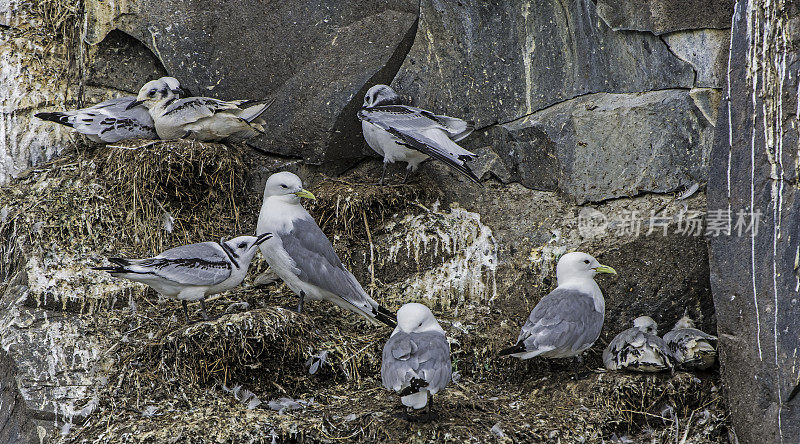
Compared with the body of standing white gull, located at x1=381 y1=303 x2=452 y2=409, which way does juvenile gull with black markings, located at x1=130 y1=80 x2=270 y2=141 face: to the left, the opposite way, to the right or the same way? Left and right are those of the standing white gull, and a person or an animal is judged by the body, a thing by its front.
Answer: to the left

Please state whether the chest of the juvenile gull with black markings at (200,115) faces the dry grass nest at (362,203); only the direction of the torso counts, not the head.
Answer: no

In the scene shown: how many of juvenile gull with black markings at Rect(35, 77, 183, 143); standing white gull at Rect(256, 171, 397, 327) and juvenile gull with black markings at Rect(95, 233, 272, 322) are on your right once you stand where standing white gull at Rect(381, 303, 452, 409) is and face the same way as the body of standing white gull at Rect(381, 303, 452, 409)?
0

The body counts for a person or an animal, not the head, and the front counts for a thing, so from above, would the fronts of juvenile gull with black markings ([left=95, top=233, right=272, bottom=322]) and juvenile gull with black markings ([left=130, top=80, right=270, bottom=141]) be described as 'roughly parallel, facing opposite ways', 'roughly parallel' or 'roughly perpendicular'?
roughly parallel, facing opposite ways

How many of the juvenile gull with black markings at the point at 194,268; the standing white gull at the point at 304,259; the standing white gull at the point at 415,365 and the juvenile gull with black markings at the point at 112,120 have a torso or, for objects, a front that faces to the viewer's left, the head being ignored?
1

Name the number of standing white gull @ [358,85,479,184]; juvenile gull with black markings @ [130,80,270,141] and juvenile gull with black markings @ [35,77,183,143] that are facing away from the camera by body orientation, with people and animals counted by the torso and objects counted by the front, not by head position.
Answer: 0

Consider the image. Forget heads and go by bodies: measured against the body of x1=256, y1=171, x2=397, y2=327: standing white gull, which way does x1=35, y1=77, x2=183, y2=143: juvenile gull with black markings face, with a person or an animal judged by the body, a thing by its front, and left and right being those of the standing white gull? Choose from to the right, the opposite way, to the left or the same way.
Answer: the opposite way

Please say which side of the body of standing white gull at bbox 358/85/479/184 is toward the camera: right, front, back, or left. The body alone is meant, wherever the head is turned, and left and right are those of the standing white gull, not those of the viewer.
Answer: left

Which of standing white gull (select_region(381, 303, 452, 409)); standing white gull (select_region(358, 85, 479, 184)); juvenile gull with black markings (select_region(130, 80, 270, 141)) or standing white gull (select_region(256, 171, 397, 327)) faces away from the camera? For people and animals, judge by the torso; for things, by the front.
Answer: standing white gull (select_region(381, 303, 452, 409))

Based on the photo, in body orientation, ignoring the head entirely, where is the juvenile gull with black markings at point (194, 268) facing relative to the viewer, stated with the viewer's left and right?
facing to the right of the viewer

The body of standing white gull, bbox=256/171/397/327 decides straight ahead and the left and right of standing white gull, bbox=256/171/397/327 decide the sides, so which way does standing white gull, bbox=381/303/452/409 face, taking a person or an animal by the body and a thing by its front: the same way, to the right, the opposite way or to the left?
to the right

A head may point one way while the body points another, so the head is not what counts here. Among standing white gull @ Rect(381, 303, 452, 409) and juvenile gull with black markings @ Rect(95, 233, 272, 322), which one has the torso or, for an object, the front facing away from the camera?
the standing white gull

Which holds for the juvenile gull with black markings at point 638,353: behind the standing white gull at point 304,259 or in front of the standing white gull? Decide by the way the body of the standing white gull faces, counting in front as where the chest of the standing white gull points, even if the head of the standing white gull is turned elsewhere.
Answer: behind

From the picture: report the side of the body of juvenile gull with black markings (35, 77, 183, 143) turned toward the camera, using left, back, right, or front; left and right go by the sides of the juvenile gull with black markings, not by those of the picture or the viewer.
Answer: right

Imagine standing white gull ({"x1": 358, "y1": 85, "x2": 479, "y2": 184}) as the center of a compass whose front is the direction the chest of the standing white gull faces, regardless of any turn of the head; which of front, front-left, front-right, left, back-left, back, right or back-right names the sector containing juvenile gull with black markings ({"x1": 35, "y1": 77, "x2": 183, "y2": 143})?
front

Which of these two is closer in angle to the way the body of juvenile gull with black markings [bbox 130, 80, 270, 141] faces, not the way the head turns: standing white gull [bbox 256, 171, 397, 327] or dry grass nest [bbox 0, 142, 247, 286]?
the dry grass nest

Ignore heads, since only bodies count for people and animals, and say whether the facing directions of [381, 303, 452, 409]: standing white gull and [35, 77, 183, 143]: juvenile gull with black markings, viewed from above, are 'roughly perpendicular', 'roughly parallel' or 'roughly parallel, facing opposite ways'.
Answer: roughly perpendicular

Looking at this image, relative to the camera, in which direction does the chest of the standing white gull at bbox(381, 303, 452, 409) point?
away from the camera

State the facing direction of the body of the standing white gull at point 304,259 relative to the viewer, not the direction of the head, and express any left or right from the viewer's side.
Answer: facing to the left of the viewer

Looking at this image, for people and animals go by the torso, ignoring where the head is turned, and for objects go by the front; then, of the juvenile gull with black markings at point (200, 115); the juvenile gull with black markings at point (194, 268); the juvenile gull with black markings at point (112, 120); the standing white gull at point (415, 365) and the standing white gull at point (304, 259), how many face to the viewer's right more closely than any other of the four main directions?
2
